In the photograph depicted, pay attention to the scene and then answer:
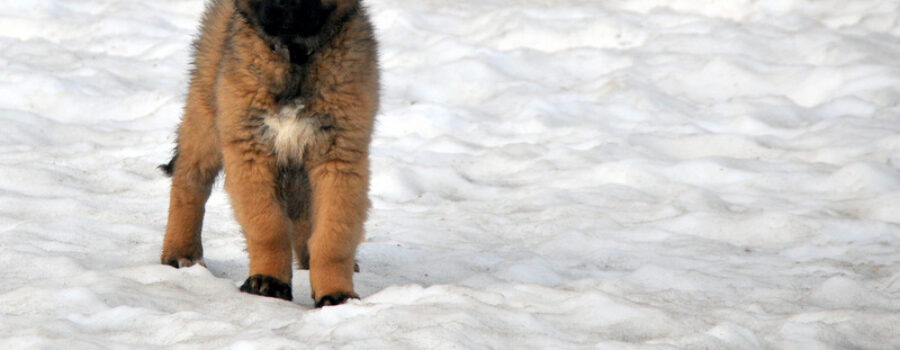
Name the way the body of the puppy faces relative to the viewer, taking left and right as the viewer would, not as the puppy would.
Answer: facing the viewer
